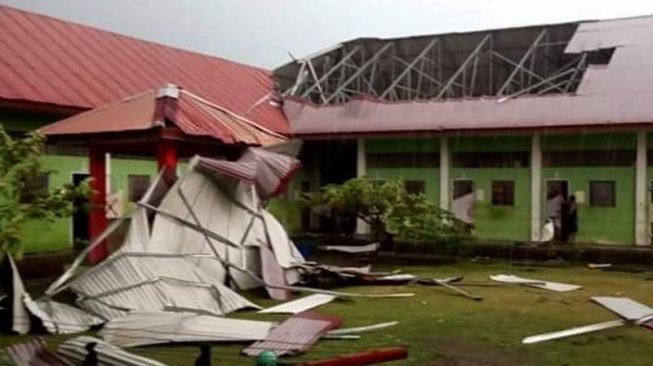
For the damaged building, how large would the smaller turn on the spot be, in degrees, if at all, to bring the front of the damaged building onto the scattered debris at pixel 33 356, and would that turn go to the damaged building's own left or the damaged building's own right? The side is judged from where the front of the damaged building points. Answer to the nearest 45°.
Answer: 0° — it already faces it

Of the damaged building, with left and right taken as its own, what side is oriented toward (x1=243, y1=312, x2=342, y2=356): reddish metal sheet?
front

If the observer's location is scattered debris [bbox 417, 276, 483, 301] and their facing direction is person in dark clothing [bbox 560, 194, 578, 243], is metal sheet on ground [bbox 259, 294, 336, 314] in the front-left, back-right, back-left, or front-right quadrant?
back-left

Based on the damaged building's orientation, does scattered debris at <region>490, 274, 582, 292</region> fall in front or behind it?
in front

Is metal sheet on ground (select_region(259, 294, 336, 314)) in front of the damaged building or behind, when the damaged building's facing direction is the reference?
in front

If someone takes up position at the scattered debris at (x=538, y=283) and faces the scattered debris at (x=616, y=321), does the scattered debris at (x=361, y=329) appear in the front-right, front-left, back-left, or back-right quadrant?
front-right

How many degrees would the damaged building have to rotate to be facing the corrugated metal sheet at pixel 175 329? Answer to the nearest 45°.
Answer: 0° — it already faces it

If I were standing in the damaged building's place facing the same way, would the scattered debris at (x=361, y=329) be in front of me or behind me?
in front

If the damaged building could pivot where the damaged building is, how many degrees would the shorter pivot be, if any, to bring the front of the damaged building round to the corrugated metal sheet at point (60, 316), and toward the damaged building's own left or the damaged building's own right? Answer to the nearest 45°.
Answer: approximately 45° to the damaged building's own right

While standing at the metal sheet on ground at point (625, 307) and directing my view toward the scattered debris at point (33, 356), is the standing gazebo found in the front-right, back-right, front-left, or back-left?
front-right

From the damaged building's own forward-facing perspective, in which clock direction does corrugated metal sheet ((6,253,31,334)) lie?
The corrugated metal sheet is roughly at 1 o'clock from the damaged building.

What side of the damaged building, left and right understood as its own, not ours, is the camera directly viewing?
front

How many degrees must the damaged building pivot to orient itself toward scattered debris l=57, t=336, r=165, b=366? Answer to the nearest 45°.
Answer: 0° — it already faces it

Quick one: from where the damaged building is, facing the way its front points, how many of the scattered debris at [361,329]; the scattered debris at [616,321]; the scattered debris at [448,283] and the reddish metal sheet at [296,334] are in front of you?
4

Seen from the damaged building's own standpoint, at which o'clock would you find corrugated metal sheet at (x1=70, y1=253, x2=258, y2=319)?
The corrugated metal sheet is roughly at 1 o'clock from the damaged building.
